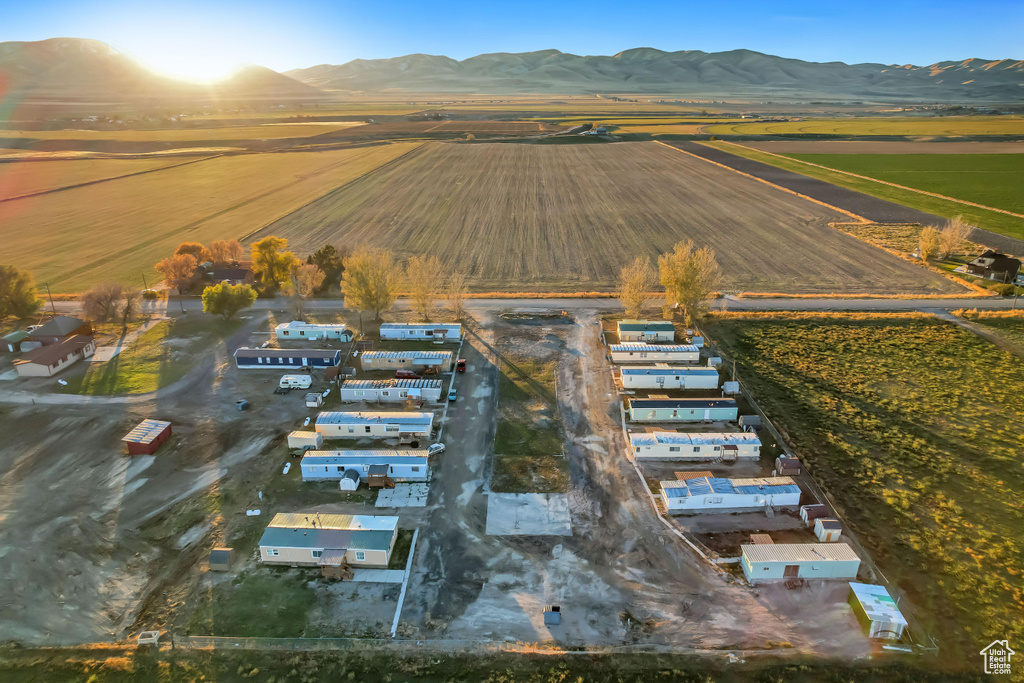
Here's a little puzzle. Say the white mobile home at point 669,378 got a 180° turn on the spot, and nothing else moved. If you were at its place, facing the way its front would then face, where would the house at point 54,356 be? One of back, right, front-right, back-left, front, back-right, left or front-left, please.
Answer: left

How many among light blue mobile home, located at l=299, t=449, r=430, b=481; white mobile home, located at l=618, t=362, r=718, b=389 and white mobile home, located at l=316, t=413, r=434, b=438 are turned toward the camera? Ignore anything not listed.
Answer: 3

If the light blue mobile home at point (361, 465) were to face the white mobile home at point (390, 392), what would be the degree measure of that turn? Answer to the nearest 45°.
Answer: approximately 180°

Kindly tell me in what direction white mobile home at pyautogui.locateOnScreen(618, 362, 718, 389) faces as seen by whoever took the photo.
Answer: facing the viewer

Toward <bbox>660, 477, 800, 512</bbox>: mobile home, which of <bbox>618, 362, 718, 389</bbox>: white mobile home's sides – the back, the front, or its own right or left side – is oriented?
front

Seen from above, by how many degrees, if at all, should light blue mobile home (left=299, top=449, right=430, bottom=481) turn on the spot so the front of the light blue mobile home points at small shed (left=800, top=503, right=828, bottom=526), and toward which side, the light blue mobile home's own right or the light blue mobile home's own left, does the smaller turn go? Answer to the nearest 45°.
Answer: approximately 45° to the light blue mobile home's own left

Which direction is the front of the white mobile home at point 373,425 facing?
toward the camera

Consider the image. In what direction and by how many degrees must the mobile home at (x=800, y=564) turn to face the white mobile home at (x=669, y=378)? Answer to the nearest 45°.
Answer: approximately 135° to its right
